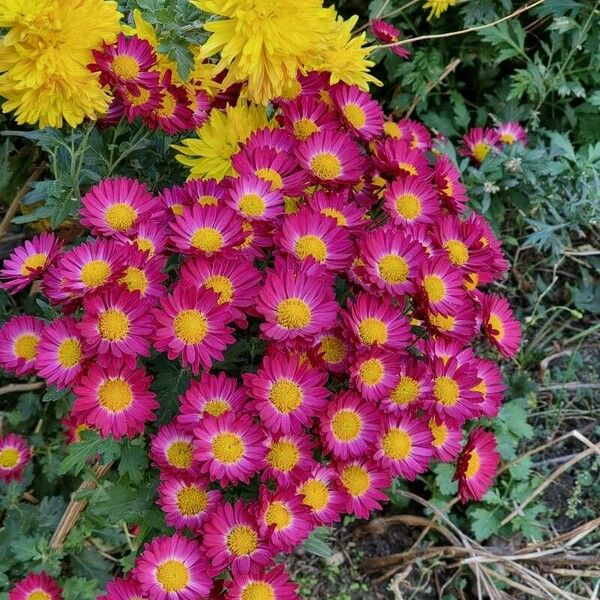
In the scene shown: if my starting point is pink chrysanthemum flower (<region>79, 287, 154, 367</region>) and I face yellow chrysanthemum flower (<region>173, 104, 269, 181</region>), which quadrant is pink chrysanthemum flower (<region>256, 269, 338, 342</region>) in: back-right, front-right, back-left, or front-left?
front-right

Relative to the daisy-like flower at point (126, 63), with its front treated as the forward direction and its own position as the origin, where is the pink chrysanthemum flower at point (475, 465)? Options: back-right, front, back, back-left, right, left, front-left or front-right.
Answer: front-left

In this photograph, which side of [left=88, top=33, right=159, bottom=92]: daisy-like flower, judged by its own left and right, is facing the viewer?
front

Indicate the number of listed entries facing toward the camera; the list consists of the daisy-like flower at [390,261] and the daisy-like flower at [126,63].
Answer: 2

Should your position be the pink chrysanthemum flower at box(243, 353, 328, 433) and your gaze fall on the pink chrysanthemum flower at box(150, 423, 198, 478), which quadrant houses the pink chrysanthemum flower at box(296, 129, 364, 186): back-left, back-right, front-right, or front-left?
back-right

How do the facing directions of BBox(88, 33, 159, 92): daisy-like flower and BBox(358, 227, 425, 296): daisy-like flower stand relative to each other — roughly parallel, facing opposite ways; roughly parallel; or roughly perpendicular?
roughly parallel
